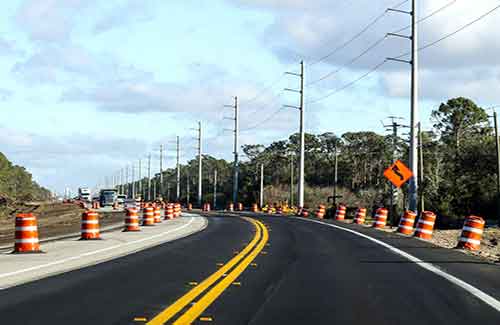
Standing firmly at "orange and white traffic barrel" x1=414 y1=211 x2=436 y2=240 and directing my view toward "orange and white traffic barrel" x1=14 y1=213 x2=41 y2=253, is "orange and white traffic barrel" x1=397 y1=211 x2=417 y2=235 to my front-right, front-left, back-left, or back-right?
back-right

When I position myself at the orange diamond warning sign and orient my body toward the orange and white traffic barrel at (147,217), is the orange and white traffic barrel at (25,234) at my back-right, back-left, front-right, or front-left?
front-left

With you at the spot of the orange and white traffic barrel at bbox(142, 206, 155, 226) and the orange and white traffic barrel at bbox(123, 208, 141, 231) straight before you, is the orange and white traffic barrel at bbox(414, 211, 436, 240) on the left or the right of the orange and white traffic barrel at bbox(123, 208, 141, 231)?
left

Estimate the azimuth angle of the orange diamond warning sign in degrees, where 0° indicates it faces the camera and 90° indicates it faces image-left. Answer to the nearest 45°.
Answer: approximately 0°

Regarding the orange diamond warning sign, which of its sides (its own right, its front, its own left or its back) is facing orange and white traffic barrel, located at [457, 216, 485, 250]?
front

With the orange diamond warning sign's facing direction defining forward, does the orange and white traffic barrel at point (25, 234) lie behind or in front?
in front

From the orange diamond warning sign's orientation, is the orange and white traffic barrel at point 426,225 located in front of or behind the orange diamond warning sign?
in front

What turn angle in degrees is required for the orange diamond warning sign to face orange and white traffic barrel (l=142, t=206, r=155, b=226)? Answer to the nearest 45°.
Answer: approximately 90° to its right

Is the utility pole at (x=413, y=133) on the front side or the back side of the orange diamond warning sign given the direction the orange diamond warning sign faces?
on the back side

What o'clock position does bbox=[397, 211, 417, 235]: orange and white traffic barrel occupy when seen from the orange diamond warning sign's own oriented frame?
The orange and white traffic barrel is roughly at 12 o'clock from the orange diamond warning sign.

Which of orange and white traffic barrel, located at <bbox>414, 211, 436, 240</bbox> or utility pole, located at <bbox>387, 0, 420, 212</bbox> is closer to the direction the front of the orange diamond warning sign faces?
the orange and white traffic barrel

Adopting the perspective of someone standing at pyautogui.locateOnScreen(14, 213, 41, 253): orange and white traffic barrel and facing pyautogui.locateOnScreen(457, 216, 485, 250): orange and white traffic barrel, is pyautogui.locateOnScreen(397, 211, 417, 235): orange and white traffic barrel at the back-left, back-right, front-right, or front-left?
front-left

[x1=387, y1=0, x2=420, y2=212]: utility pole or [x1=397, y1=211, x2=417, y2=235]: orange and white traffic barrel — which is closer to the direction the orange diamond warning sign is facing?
the orange and white traffic barrel
